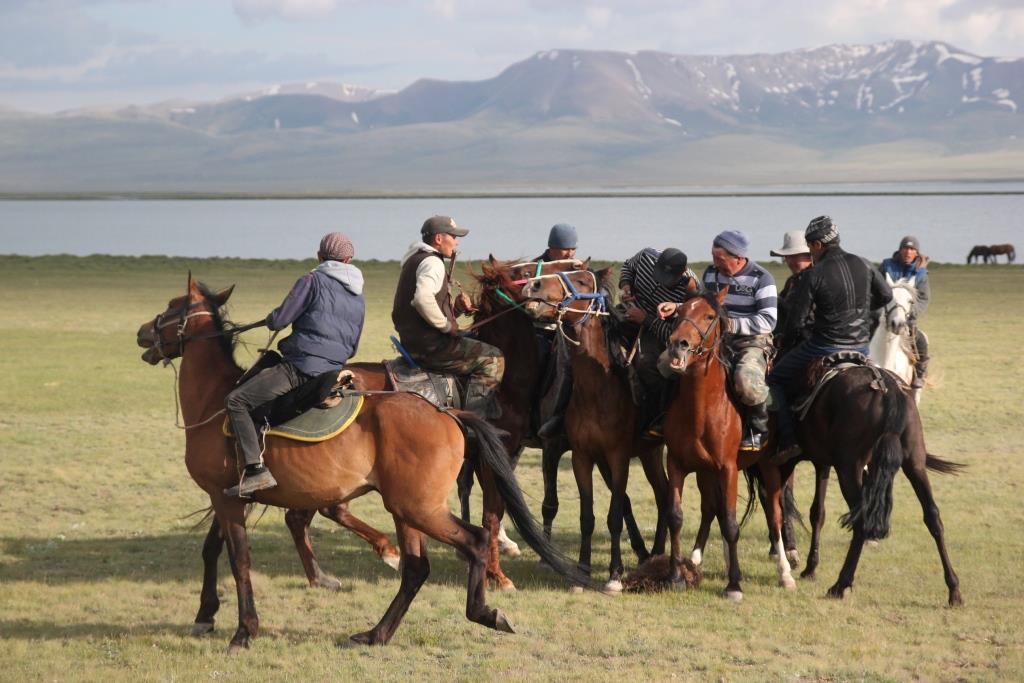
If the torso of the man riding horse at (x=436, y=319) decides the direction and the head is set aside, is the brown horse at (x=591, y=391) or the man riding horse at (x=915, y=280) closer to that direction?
the brown horse

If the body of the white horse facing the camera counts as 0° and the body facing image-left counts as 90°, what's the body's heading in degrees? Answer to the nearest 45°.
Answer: approximately 0°

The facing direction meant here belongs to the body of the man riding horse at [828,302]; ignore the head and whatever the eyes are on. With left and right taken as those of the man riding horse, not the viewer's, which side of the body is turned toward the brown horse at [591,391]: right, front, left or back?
left

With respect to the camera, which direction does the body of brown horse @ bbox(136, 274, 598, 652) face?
to the viewer's left

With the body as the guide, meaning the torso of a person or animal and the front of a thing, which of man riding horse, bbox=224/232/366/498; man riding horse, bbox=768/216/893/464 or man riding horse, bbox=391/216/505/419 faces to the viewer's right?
man riding horse, bbox=391/216/505/419

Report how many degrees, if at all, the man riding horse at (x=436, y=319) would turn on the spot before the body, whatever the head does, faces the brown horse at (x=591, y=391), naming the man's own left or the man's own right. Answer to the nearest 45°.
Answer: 0° — they already face it

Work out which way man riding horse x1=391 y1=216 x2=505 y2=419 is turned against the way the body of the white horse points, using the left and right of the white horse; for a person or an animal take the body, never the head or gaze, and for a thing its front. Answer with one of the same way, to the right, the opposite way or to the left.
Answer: to the left

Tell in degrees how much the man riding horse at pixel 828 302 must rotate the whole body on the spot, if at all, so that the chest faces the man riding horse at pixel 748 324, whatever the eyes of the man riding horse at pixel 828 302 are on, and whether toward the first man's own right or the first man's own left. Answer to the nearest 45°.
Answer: approximately 90° to the first man's own left

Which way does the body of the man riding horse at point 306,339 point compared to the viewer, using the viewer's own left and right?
facing away from the viewer and to the left of the viewer

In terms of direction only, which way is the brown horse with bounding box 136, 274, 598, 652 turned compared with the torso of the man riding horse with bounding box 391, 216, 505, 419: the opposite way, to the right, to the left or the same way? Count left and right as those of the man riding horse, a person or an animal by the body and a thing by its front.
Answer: the opposite way

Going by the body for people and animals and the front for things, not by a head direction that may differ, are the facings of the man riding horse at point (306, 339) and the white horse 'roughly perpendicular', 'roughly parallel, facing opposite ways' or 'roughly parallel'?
roughly perpendicular

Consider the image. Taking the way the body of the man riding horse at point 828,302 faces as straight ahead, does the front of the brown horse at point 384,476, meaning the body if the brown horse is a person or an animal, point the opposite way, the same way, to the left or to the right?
to the left

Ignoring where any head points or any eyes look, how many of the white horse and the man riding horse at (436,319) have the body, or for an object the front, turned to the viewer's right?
1

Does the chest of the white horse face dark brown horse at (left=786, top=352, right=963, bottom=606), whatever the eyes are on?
yes

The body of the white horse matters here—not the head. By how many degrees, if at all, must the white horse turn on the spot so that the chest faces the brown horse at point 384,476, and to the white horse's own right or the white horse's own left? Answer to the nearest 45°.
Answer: approximately 45° to the white horse's own right

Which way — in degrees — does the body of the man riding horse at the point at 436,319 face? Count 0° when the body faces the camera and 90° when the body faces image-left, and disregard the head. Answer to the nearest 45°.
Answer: approximately 270°

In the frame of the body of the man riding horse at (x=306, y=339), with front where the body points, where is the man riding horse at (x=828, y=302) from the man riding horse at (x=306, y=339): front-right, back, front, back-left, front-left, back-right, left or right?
back-right
